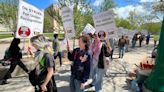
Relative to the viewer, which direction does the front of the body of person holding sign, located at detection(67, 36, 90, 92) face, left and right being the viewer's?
facing the viewer and to the left of the viewer

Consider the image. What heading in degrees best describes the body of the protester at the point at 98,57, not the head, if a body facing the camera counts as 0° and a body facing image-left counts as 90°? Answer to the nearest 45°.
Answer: approximately 45°

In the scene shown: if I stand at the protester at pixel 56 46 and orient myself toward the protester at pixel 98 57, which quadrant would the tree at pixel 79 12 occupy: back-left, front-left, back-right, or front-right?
back-left

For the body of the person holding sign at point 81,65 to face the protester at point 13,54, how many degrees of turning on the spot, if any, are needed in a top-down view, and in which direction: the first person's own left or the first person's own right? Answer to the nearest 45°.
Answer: approximately 90° to the first person's own right

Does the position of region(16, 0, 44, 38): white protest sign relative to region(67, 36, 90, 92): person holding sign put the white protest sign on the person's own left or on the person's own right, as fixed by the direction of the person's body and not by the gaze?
on the person's own right

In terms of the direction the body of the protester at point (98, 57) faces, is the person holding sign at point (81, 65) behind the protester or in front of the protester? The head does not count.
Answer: in front

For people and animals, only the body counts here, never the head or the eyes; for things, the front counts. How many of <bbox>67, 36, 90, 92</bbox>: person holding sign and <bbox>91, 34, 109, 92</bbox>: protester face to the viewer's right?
0
